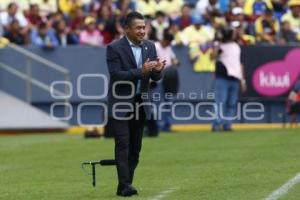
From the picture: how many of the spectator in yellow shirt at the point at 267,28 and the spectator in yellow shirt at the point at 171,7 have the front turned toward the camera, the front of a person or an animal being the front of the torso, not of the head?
2

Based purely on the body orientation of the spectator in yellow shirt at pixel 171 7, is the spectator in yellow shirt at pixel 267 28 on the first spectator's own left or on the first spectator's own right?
on the first spectator's own left

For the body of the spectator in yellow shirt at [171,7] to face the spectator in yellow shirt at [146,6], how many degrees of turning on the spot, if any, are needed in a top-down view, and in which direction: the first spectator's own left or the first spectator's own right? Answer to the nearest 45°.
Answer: approximately 90° to the first spectator's own right

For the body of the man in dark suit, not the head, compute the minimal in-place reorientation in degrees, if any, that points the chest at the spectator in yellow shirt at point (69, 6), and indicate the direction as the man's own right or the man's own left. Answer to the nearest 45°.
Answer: approximately 135° to the man's own left

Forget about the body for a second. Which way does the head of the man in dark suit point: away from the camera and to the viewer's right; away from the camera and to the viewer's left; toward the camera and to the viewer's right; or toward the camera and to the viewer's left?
toward the camera and to the viewer's right

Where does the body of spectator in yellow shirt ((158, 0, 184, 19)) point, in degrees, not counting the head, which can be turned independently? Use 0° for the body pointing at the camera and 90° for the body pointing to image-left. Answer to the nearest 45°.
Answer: approximately 0°

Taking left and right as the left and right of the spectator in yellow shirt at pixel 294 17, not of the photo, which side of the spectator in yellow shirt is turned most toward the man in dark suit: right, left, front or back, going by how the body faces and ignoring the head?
front
